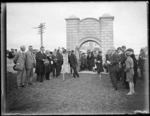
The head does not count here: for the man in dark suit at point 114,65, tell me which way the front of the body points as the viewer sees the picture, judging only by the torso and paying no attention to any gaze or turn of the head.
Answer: to the viewer's left

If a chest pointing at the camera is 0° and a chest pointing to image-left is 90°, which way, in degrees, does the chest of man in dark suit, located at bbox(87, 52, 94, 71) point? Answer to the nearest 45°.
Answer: approximately 0°

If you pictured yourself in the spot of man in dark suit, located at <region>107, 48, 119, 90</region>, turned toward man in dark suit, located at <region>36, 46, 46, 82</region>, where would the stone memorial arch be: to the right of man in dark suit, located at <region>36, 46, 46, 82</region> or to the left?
right

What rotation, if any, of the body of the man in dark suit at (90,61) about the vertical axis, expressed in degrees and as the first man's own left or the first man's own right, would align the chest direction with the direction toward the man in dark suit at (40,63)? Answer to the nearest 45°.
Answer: approximately 45° to the first man's own right

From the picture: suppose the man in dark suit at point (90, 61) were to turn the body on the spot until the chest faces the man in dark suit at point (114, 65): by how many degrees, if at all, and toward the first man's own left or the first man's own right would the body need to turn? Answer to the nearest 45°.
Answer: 0° — they already face them

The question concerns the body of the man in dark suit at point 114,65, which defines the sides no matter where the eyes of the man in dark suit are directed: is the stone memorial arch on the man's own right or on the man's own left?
on the man's own right

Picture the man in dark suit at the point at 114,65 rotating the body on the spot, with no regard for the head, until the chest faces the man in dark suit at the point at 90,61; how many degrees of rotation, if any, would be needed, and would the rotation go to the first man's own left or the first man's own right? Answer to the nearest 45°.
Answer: approximately 90° to the first man's own right

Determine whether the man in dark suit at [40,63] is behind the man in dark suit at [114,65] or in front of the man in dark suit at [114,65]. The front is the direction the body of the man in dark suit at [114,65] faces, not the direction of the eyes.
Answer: in front
